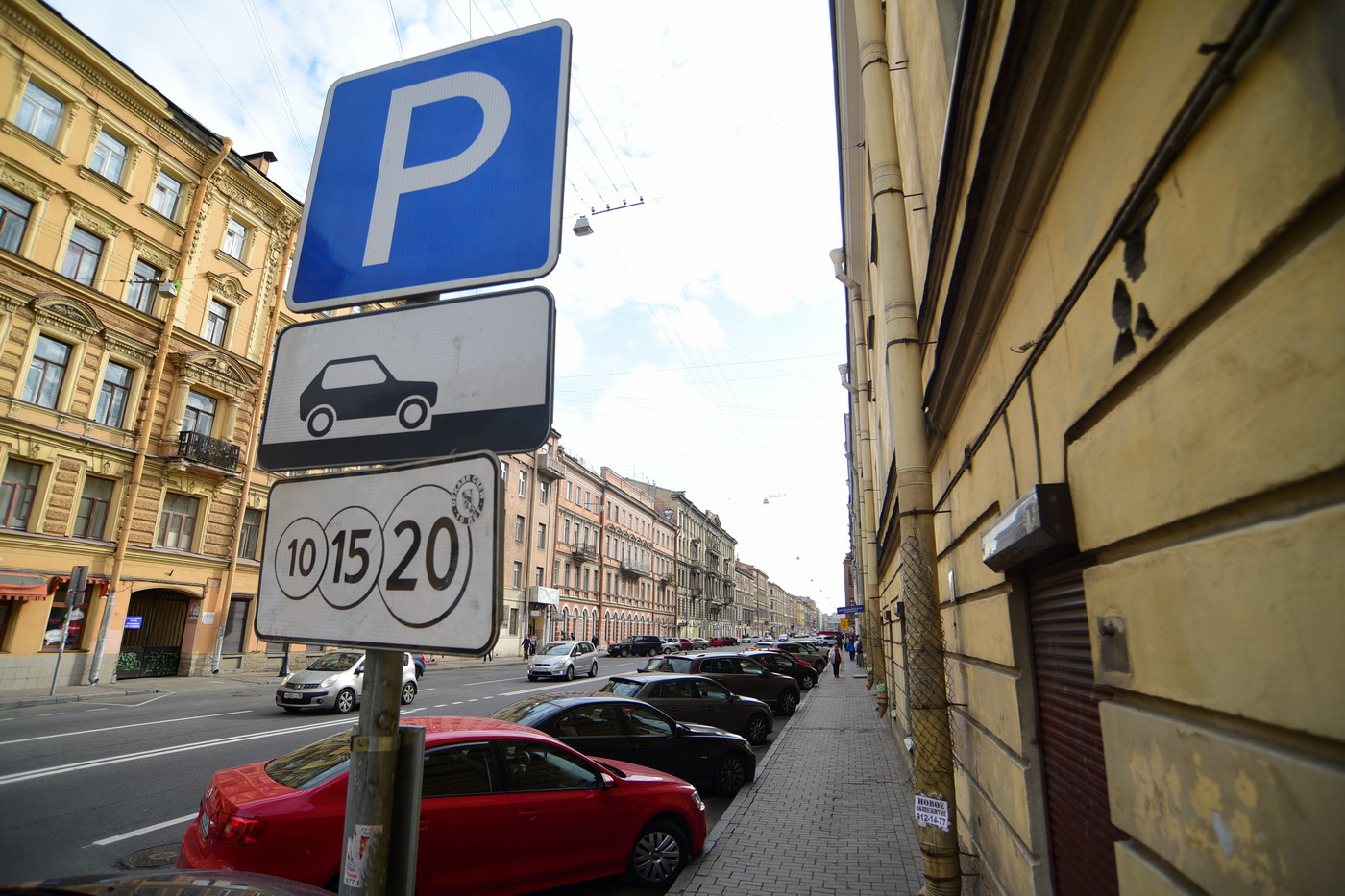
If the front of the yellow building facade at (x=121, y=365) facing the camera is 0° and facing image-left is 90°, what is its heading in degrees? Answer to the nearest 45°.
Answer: approximately 315°

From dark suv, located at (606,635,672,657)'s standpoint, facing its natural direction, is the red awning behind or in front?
in front

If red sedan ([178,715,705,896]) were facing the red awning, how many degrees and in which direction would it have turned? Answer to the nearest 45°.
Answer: approximately 90° to its left

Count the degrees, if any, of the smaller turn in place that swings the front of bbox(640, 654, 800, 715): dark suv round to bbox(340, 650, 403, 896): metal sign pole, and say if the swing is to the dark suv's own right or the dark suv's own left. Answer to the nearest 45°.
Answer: approximately 135° to the dark suv's own right

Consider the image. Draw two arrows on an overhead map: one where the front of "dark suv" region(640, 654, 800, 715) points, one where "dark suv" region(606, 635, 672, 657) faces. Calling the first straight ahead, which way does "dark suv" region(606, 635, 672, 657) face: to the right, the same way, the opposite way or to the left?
the opposite way

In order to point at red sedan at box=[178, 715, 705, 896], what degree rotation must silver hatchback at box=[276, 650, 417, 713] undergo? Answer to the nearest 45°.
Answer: approximately 45° to its left

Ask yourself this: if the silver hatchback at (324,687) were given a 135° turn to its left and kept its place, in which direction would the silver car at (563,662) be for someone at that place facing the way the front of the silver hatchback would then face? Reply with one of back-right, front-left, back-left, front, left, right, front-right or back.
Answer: front-left

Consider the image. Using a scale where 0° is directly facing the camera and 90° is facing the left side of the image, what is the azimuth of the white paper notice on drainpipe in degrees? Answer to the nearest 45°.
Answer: approximately 45°

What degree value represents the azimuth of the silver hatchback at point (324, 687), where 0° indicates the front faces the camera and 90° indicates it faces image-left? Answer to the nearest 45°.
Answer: approximately 45°

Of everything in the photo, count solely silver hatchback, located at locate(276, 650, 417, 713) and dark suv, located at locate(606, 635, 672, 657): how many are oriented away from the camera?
0

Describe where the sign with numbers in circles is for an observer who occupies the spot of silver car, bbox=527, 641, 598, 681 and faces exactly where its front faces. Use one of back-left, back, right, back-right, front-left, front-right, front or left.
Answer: front-left

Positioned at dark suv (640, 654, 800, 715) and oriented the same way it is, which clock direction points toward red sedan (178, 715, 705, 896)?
The red sedan is roughly at 5 o'clock from the dark suv.

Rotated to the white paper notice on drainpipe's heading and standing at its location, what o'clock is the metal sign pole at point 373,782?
The metal sign pole is roughly at 11 o'clock from the white paper notice on drainpipe.

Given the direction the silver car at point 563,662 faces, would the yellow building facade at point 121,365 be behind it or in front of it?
in front

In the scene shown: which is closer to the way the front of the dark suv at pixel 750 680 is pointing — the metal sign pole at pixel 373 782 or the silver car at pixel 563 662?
the silver car

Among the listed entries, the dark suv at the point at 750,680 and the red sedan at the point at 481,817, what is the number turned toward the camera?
0
